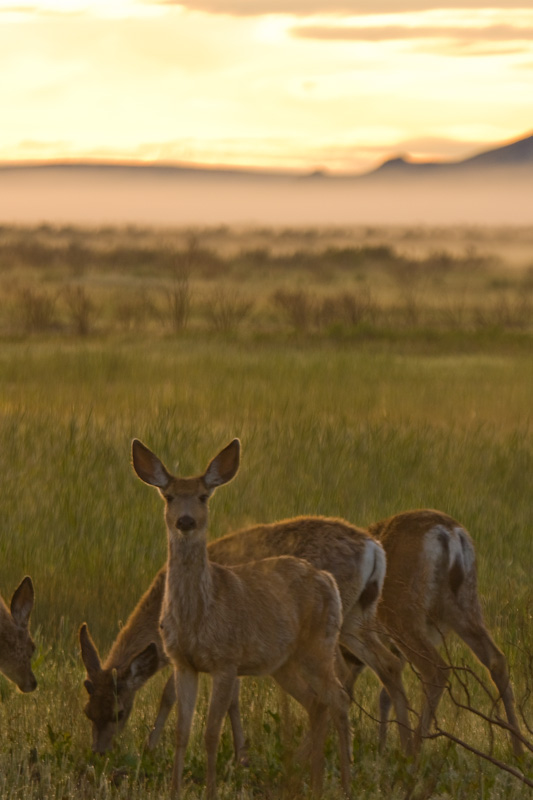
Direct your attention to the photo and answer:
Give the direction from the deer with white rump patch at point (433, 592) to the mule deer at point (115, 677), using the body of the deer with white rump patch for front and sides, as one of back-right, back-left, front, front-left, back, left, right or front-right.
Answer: left

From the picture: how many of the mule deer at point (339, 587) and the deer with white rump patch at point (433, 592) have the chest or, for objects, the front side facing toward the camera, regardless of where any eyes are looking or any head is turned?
0

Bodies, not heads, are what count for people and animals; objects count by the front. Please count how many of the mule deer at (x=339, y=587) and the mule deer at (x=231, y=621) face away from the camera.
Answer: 0

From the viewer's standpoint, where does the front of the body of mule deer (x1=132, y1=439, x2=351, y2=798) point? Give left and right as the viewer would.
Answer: facing the viewer and to the left of the viewer

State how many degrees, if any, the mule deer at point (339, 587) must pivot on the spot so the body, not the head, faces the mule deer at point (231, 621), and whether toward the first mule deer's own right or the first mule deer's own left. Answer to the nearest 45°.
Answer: approximately 45° to the first mule deer's own left

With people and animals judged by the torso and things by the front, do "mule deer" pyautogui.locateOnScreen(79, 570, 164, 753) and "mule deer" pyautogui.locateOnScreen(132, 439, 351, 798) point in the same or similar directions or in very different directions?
same or similar directions

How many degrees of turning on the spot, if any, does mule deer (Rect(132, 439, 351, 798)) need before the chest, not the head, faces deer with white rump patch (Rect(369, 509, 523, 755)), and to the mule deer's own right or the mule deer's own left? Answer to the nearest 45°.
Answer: approximately 180°

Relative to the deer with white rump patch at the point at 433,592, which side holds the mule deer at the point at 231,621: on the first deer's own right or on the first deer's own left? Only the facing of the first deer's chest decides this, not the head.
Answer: on the first deer's own left

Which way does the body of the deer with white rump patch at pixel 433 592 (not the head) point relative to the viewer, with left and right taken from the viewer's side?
facing away from the viewer and to the left of the viewer

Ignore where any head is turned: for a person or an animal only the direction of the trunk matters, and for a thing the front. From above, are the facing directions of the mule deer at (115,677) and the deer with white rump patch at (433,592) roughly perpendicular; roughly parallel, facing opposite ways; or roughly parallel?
roughly perpendicular

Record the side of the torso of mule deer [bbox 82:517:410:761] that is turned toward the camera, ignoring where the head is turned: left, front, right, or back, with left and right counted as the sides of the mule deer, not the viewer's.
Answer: left
